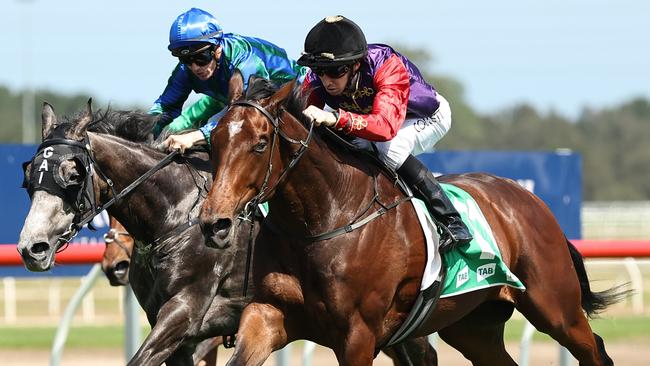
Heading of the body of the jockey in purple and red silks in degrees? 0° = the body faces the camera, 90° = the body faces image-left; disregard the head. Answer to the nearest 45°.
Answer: approximately 45°

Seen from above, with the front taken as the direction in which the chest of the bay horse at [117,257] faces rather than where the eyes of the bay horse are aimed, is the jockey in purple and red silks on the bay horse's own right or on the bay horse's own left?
on the bay horse's own left

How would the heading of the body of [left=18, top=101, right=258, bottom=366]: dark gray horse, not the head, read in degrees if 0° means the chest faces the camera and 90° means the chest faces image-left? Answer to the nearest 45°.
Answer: approximately 45°

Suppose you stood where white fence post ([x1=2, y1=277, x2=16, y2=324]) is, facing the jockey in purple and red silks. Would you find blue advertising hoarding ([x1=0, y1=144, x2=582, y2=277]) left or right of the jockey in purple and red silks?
left

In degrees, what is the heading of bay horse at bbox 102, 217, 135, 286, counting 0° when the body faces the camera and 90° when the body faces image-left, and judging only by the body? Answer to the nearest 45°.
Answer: approximately 45°

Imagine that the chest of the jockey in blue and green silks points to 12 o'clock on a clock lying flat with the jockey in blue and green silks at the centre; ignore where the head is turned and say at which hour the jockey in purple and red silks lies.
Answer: The jockey in purple and red silks is roughly at 9 o'clock from the jockey in blue and green silks.
